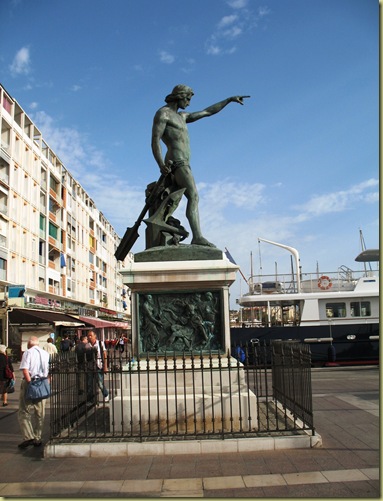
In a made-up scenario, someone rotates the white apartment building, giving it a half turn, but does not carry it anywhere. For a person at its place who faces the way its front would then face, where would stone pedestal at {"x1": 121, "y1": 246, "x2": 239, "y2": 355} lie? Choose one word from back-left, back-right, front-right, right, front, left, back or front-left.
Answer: back-left

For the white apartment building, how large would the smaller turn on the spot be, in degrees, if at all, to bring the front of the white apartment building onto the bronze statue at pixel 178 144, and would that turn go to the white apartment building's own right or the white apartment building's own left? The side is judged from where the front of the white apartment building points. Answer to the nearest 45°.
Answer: approximately 45° to the white apartment building's own right

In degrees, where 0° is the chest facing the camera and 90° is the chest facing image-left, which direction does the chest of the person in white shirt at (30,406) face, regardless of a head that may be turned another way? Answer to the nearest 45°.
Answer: approximately 135°

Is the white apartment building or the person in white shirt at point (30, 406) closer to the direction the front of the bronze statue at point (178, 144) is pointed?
the person in white shirt

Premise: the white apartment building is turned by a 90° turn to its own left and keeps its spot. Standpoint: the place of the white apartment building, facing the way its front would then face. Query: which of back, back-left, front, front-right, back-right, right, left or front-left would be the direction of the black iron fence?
back-right

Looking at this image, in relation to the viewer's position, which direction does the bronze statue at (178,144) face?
facing the viewer and to the right of the viewer

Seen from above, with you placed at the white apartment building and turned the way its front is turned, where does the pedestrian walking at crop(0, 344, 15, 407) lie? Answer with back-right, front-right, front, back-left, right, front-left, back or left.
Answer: front-right

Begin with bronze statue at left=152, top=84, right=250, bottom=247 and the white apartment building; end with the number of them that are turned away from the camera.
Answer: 0
